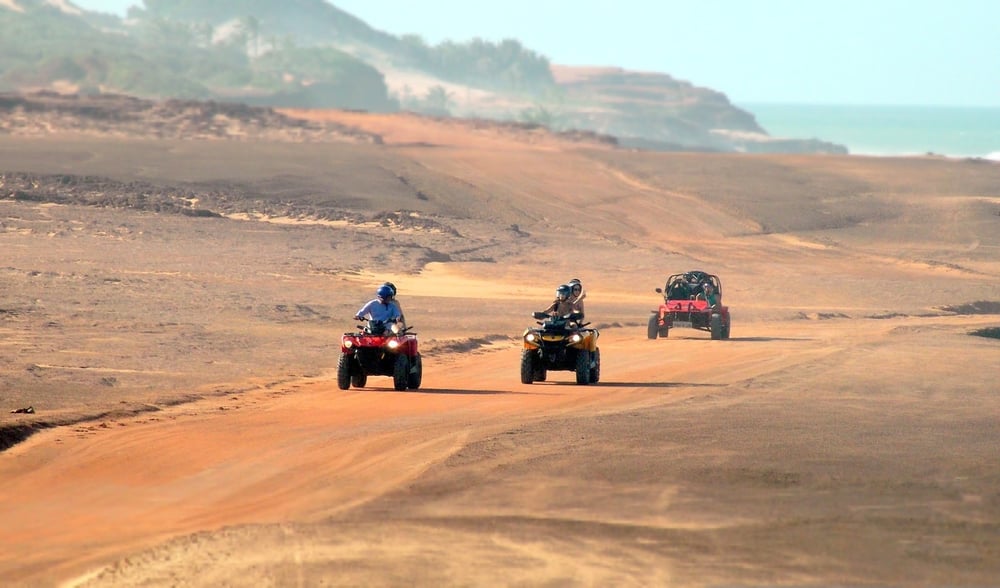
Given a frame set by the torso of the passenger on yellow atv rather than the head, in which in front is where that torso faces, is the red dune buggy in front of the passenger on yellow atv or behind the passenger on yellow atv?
behind

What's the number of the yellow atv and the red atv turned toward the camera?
2

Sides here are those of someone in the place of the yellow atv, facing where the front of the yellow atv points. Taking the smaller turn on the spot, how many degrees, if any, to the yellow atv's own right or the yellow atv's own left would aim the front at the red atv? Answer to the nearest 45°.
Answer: approximately 45° to the yellow atv's own right

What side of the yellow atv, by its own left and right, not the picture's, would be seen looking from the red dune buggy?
back

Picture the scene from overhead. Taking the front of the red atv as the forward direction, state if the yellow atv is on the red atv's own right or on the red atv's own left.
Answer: on the red atv's own left

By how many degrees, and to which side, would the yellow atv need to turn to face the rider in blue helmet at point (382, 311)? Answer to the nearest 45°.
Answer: approximately 45° to its right

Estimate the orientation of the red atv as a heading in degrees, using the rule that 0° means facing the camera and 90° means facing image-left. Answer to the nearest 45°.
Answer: approximately 0°

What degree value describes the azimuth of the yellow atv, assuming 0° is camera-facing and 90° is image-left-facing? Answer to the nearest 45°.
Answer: approximately 0°

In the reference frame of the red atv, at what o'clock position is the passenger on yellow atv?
The passenger on yellow atv is roughly at 8 o'clock from the red atv.

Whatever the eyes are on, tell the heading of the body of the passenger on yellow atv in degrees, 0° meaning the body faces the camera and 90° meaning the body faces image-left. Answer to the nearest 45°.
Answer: approximately 45°
